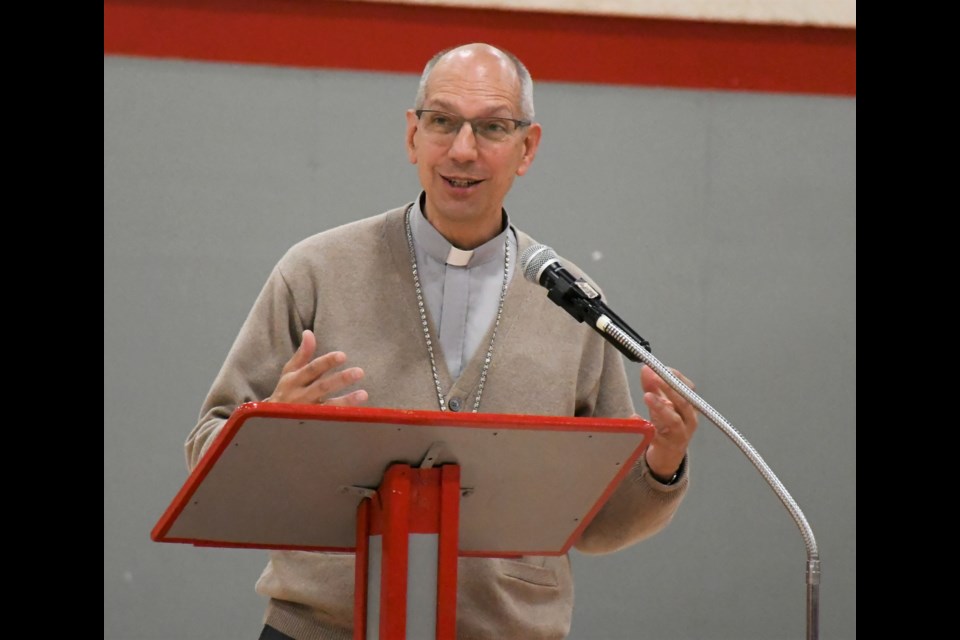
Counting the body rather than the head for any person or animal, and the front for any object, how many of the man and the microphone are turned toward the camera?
1

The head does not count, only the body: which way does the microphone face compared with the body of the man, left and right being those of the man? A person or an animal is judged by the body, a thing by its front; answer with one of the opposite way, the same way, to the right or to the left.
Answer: to the right

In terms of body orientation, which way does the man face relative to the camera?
toward the camera

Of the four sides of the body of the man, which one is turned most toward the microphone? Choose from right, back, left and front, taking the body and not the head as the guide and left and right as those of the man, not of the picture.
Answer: front

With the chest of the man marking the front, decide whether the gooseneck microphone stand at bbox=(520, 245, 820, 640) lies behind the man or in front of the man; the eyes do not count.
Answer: in front

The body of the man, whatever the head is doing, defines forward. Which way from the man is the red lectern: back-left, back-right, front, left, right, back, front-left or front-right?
front

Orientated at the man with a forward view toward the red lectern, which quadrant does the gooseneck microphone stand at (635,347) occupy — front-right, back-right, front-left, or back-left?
front-left

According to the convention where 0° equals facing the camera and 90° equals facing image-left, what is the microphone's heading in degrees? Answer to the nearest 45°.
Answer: approximately 90°

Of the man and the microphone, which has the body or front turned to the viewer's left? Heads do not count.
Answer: the microphone
